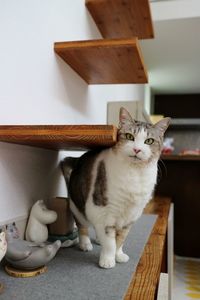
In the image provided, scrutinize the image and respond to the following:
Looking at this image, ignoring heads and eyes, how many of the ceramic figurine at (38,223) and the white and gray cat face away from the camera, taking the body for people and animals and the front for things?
0
